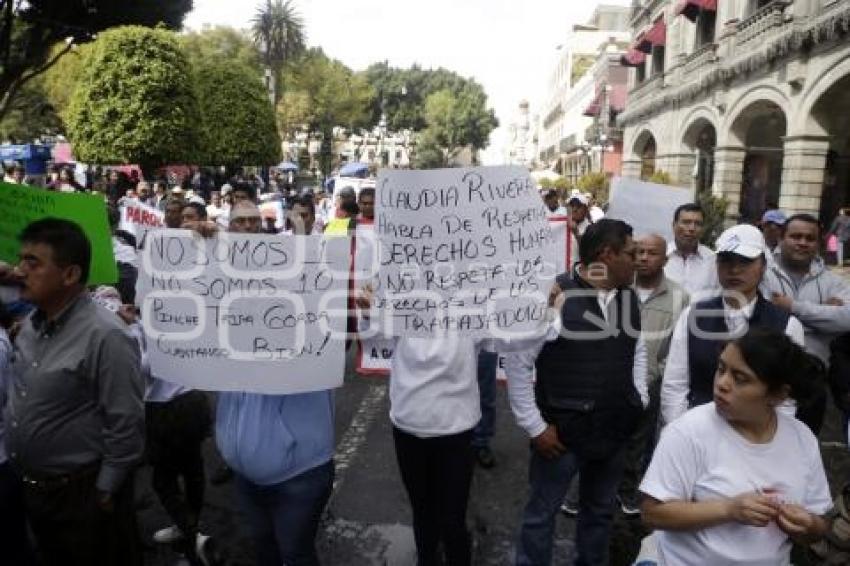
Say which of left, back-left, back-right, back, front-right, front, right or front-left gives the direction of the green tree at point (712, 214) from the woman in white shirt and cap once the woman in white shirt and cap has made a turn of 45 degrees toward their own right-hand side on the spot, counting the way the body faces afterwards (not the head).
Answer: back-right

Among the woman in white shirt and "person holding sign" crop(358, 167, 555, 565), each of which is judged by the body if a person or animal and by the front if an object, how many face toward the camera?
2

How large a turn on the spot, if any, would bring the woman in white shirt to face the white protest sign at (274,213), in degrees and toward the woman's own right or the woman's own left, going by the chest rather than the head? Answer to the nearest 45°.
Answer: approximately 135° to the woman's own right

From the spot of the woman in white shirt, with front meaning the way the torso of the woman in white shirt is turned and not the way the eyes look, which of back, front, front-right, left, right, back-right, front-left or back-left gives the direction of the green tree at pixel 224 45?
back-right

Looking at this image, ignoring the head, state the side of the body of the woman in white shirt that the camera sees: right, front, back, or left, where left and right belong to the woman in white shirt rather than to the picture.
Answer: front

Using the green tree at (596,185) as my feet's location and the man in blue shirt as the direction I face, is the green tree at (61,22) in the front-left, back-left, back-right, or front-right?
front-right

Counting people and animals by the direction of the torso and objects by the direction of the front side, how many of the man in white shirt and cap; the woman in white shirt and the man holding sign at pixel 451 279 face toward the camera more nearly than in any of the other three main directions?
3

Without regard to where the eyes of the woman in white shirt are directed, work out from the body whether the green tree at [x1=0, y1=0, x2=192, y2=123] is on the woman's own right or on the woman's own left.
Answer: on the woman's own right

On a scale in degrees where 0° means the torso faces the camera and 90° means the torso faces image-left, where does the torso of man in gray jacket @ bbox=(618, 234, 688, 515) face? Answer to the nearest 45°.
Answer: approximately 45°

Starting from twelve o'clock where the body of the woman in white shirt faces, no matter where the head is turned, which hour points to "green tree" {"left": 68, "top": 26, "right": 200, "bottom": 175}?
The green tree is roughly at 4 o'clock from the woman in white shirt.

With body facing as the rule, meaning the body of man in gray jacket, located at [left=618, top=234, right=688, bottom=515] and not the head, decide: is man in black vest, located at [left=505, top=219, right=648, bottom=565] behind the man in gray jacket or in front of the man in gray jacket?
in front

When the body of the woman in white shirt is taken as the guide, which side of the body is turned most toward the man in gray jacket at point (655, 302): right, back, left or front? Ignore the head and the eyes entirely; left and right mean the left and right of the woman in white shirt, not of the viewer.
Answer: back

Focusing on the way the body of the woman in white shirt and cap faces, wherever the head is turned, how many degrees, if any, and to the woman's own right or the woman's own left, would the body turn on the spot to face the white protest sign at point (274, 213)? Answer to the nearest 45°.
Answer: approximately 135° to the woman's own right

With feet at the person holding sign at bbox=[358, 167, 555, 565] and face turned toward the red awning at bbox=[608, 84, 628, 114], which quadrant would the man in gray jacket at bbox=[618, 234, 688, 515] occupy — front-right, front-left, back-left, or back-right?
front-right
